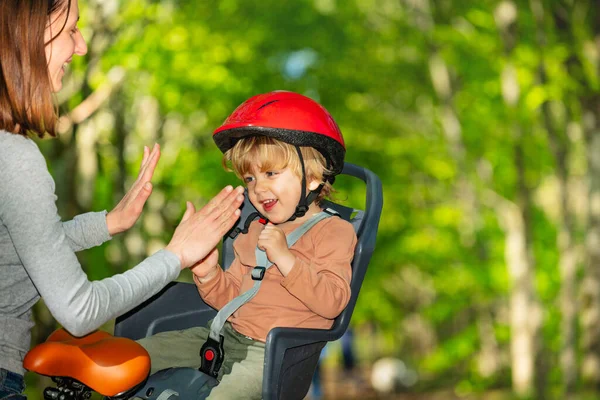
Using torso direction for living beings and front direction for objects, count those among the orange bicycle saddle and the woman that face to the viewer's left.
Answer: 1

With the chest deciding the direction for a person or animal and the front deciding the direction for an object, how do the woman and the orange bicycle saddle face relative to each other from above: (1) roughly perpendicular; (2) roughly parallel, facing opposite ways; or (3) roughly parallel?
roughly parallel, facing opposite ways

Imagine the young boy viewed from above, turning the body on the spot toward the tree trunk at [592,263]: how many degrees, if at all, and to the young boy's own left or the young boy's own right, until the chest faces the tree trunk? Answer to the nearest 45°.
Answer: approximately 180°

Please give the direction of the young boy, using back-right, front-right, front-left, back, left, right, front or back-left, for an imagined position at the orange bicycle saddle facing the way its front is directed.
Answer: back-right

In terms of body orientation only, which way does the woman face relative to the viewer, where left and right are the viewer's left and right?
facing to the right of the viewer

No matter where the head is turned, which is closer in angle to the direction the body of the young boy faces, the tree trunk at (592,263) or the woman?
the woman

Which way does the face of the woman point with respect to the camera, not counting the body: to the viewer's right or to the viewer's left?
to the viewer's right

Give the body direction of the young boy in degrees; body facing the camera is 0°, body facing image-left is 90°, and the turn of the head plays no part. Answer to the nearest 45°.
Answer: approximately 45°

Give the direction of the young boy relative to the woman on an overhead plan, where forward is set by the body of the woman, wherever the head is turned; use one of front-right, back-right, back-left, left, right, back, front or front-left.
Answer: front-left

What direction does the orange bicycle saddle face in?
to the viewer's left

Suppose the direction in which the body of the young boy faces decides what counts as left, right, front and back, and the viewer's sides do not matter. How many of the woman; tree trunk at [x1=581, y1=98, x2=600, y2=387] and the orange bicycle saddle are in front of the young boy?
2
